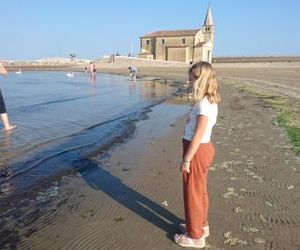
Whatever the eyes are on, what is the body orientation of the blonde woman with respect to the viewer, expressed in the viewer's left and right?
facing to the left of the viewer
